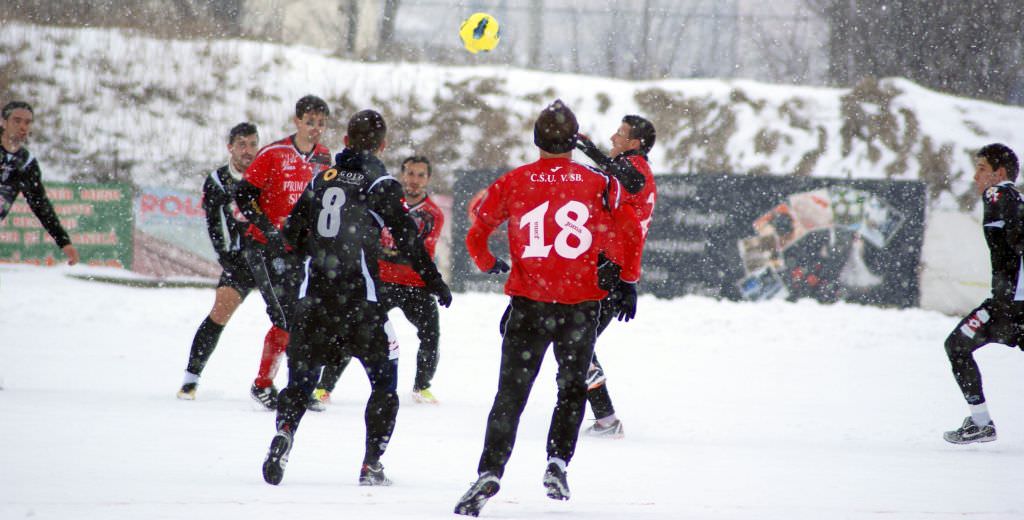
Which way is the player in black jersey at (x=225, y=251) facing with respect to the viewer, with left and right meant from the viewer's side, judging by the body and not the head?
facing the viewer and to the right of the viewer

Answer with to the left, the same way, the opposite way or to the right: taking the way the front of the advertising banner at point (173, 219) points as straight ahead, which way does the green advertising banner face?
the same way

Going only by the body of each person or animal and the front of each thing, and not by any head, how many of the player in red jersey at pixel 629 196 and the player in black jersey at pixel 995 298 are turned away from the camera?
0

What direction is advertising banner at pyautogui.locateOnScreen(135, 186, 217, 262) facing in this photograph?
toward the camera

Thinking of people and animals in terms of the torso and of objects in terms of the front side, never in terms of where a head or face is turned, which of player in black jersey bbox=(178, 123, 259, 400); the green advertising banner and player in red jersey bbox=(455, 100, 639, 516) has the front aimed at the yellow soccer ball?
the player in red jersey

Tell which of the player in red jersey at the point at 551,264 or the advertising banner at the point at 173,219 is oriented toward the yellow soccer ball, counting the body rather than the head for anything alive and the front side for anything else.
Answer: the player in red jersey

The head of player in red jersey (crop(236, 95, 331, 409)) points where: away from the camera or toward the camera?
toward the camera

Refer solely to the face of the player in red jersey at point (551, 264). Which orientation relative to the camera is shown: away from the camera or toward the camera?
away from the camera

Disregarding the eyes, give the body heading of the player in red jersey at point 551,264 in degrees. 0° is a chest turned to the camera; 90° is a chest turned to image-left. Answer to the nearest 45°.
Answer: approximately 180°

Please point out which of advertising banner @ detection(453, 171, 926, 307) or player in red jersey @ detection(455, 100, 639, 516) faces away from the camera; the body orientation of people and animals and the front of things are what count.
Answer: the player in red jersey

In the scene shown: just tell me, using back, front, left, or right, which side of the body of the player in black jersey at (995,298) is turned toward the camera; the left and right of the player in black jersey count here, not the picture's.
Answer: left

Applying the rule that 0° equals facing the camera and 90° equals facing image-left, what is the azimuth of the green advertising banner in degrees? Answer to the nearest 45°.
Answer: approximately 0°

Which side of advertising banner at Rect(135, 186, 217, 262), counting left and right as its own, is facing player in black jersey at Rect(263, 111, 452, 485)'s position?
front

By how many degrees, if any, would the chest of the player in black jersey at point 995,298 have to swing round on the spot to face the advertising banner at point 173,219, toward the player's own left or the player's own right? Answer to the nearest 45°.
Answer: approximately 45° to the player's own right
